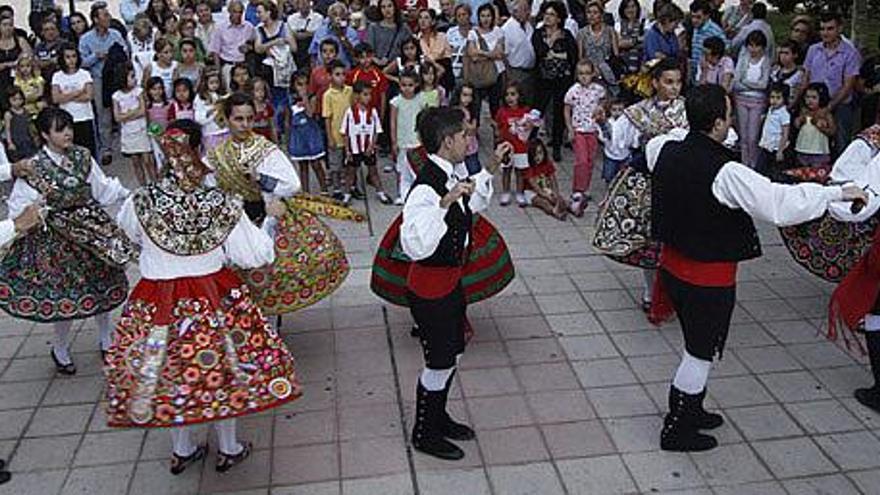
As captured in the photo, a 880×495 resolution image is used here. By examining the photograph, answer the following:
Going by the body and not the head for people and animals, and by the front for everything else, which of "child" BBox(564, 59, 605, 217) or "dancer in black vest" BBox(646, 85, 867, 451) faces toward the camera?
the child

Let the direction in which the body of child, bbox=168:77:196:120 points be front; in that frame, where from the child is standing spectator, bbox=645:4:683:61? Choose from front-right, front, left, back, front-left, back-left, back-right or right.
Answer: left

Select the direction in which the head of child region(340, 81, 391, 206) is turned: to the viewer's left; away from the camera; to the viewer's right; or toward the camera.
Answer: toward the camera

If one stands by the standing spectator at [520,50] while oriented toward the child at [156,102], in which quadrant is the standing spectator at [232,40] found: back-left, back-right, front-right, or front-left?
front-right

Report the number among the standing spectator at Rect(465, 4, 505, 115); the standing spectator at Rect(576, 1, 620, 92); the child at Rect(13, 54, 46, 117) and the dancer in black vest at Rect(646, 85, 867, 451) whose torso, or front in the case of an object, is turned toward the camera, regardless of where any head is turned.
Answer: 3

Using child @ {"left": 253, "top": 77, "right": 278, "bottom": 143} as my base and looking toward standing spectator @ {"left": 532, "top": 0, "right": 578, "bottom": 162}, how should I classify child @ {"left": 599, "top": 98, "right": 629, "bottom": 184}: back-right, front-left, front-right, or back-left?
front-right

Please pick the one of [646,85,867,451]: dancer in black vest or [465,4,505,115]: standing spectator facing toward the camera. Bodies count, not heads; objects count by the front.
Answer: the standing spectator

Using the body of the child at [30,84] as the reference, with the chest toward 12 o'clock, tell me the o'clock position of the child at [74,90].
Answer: the child at [74,90] is roughly at 10 o'clock from the child at [30,84].

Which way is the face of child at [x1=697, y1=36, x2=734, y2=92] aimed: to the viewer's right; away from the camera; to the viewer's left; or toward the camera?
toward the camera

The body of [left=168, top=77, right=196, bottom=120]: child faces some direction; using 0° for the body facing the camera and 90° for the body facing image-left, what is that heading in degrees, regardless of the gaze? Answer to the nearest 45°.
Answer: approximately 0°

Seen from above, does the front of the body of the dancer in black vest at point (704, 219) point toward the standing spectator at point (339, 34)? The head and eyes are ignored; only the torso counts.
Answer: no

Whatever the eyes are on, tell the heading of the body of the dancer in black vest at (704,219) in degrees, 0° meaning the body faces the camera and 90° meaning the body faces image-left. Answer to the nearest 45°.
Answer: approximately 225°

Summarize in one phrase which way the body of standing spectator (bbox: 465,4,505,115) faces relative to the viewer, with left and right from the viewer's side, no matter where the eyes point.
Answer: facing the viewer

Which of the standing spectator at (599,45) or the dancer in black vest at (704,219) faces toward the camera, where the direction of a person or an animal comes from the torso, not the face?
the standing spectator

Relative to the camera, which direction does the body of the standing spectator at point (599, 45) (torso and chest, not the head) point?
toward the camera

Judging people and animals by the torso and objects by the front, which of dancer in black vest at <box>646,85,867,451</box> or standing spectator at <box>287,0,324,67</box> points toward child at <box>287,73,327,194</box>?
the standing spectator

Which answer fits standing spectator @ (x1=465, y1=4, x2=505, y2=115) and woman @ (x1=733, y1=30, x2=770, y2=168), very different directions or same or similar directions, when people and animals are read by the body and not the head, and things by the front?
same or similar directions

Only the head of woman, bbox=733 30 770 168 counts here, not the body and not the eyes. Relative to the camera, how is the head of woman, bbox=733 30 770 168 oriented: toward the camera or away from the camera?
toward the camera

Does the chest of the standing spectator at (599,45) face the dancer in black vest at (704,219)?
yes

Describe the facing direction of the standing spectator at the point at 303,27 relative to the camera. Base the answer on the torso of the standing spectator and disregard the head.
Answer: toward the camera

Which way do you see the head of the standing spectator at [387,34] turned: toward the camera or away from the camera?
toward the camera
